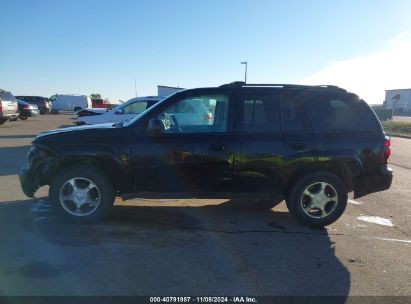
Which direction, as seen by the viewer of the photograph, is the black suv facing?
facing to the left of the viewer

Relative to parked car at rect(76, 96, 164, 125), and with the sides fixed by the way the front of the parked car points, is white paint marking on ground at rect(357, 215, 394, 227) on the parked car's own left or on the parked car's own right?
on the parked car's own left

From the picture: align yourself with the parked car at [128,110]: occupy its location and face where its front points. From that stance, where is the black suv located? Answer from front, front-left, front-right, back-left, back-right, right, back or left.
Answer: left

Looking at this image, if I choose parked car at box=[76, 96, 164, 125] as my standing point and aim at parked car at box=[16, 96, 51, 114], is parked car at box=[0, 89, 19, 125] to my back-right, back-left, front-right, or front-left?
front-left

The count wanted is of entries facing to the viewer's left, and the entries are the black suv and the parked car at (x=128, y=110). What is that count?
2

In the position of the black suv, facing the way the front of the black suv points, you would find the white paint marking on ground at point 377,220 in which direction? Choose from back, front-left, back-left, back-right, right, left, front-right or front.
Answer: back

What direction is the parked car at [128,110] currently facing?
to the viewer's left

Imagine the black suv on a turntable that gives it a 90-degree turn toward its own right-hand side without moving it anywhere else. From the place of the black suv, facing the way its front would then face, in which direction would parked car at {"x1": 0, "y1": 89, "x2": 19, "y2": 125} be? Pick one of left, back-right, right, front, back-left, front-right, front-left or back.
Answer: front-left

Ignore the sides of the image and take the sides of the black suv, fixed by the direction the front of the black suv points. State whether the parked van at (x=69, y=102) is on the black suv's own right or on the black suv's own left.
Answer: on the black suv's own right

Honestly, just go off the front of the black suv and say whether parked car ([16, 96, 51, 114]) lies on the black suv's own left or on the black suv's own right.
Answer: on the black suv's own right
